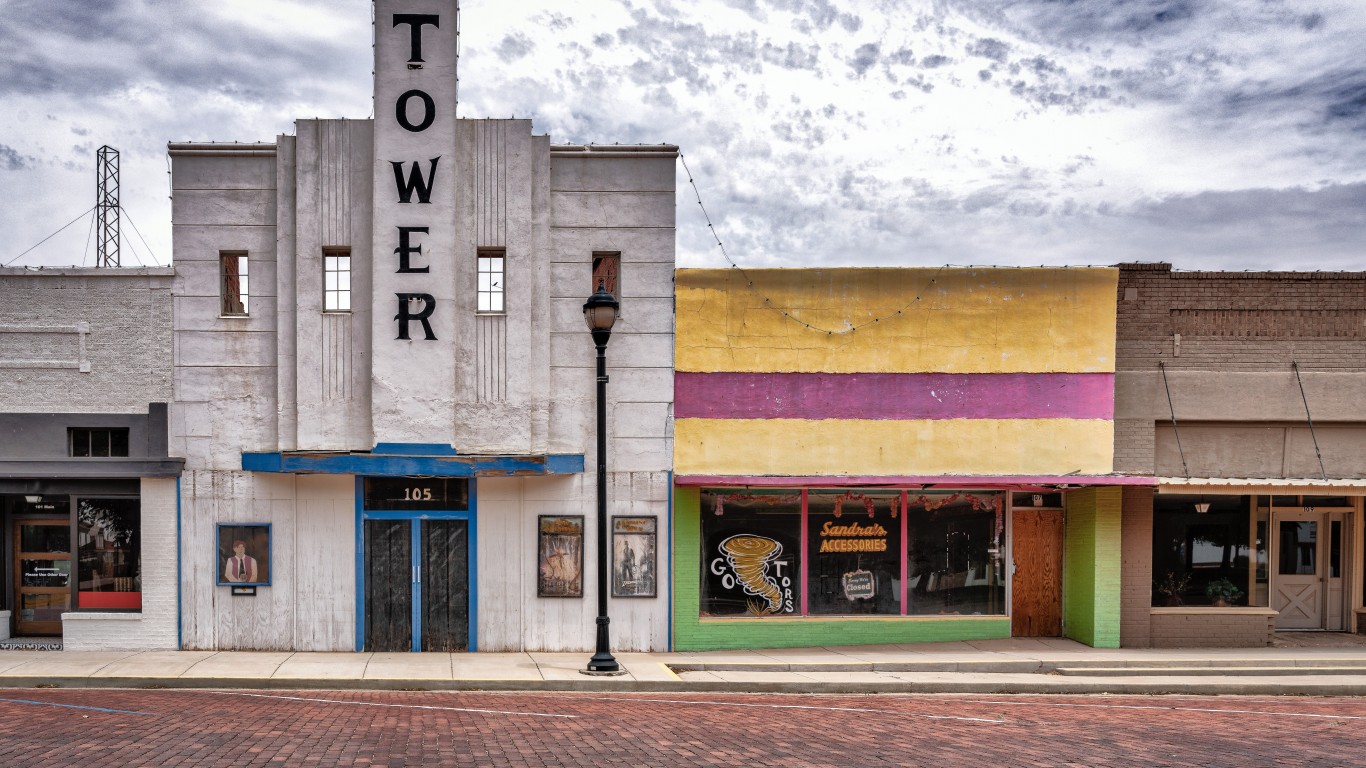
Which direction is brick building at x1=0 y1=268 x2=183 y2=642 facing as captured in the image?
toward the camera

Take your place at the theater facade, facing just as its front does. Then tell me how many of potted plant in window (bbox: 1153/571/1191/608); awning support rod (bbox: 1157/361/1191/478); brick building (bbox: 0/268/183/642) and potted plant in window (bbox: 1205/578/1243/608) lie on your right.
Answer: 1

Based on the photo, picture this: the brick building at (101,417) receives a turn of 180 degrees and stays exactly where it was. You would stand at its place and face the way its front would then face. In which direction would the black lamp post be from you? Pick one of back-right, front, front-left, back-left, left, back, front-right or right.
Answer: back-right

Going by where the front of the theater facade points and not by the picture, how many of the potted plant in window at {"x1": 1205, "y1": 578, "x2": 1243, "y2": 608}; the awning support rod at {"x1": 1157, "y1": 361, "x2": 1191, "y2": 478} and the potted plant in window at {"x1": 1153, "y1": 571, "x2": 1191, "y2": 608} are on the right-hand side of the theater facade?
0

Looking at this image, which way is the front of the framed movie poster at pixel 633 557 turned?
toward the camera

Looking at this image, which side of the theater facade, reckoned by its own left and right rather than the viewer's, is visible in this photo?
front

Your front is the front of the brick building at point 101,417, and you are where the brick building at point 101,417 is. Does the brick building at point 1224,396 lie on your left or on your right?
on your left

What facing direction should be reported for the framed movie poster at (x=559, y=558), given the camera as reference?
facing the viewer

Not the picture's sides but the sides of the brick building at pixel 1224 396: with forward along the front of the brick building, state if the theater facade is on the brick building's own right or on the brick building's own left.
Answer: on the brick building's own right

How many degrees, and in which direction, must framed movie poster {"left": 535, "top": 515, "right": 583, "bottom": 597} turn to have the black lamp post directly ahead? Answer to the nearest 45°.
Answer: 0° — it already faces it
